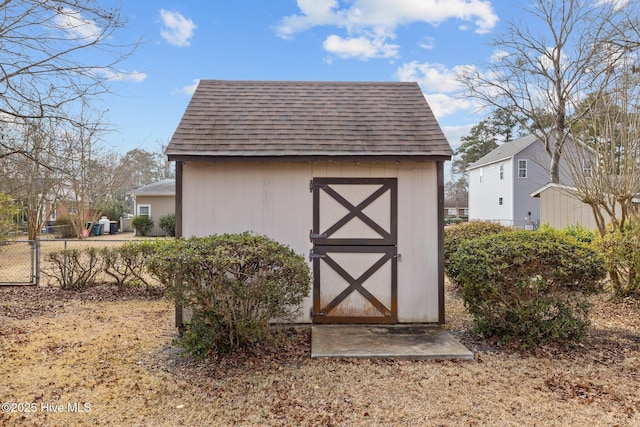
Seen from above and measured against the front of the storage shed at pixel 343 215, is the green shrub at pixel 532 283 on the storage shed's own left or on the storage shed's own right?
on the storage shed's own left

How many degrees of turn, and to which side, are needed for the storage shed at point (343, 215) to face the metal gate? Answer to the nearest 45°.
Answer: approximately 135° to its right

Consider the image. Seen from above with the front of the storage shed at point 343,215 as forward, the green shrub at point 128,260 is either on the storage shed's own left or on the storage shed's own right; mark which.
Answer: on the storage shed's own right

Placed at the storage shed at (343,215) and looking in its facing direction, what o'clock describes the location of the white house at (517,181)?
The white house is roughly at 7 o'clock from the storage shed.

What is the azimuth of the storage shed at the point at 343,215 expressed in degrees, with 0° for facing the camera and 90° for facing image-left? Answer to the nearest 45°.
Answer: approximately 0°

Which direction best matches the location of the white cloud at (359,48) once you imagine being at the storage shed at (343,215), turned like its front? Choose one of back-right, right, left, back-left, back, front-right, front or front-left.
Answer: back

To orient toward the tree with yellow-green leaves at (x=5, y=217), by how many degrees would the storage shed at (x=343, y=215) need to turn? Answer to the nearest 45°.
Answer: approximately 135° to its right

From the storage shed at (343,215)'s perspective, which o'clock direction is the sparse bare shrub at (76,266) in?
The sparse bare shrub is roughly at 4 o'clock from the storage shed.

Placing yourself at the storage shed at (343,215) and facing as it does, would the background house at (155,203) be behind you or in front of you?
behind
